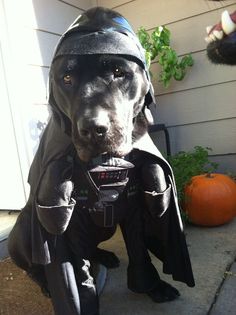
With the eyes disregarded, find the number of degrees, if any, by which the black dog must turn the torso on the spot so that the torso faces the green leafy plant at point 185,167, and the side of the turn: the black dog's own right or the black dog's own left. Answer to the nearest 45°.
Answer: approximately 135° to the black dog's own left

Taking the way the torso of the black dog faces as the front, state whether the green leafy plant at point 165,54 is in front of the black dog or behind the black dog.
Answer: behind

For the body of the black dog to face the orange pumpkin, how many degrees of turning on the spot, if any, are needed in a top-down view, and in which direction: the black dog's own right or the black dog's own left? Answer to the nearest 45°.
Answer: approximately 135° to the black dog's own left

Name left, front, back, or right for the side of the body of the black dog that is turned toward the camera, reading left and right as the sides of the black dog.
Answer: front
